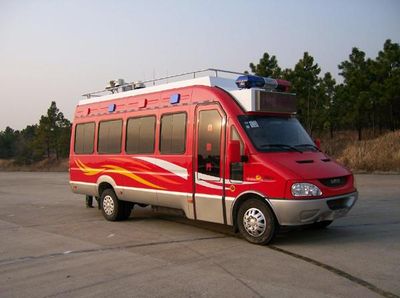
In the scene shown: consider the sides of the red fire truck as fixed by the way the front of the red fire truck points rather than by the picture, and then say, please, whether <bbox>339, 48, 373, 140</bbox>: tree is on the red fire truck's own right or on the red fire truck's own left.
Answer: on the red fire truck's own left

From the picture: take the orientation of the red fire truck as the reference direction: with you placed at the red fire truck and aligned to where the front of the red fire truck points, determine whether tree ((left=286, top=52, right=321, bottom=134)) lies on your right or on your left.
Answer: on your left

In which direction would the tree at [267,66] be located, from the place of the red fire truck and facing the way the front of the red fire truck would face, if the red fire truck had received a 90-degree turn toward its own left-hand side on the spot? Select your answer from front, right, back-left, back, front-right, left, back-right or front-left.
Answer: front-left

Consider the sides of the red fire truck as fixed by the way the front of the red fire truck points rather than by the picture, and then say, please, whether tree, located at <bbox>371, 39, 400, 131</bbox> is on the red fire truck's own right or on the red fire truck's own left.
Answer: on the red fire truck's own left

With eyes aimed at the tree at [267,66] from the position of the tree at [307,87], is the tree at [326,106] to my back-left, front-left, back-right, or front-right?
back-right

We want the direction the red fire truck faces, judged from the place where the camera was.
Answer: facing the viewer and to the right of the viewer
